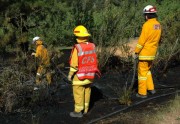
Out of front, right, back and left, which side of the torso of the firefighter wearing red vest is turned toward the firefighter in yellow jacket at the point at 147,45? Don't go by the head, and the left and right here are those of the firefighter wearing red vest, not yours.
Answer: right

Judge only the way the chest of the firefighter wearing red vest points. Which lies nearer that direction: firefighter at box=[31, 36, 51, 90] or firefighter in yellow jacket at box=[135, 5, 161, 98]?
the firefighter

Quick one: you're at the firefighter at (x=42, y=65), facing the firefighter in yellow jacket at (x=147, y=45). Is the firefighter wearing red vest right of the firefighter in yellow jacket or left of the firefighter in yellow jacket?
right

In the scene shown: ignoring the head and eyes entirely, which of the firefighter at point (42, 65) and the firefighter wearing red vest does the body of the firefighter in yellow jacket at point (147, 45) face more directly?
the firefighter

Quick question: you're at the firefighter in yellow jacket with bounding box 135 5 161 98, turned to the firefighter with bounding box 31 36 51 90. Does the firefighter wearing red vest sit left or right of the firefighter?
left

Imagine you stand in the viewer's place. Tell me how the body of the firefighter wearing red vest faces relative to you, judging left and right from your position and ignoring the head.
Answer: facing away from the viewer and to the left of the viewer

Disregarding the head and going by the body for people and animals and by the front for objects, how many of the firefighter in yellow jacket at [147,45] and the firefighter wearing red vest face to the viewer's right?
0

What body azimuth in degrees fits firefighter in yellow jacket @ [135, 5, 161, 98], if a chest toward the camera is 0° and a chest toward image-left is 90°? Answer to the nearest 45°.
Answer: approximately 135°
